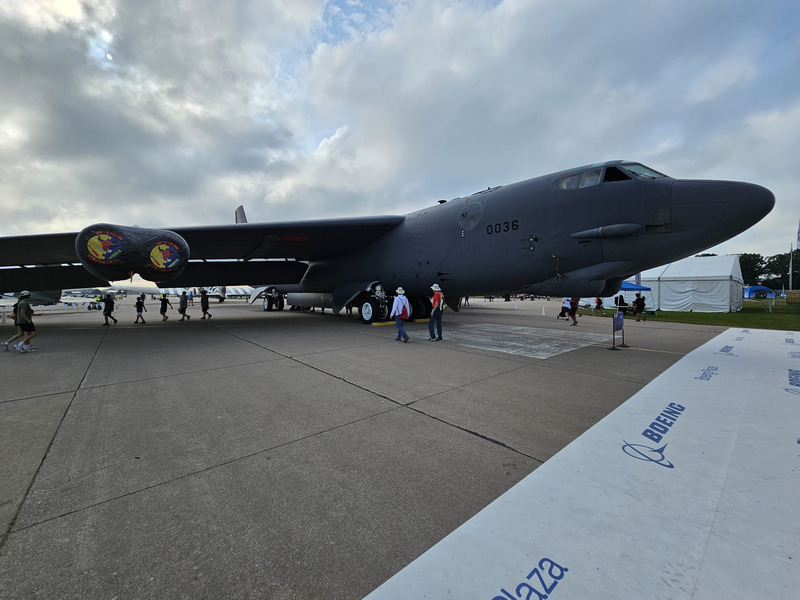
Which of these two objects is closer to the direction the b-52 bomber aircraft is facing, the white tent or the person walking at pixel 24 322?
the white tent

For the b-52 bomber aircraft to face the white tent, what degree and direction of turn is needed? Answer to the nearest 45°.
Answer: approximately 90° to its left

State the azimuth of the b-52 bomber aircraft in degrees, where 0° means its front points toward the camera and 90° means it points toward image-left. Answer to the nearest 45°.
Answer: approximately 315°

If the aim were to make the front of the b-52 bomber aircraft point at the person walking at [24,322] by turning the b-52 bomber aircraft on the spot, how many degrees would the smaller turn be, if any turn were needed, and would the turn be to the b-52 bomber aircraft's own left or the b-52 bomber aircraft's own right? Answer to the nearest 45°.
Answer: approximately 135° to the b-52 bomber aircraft's own right
